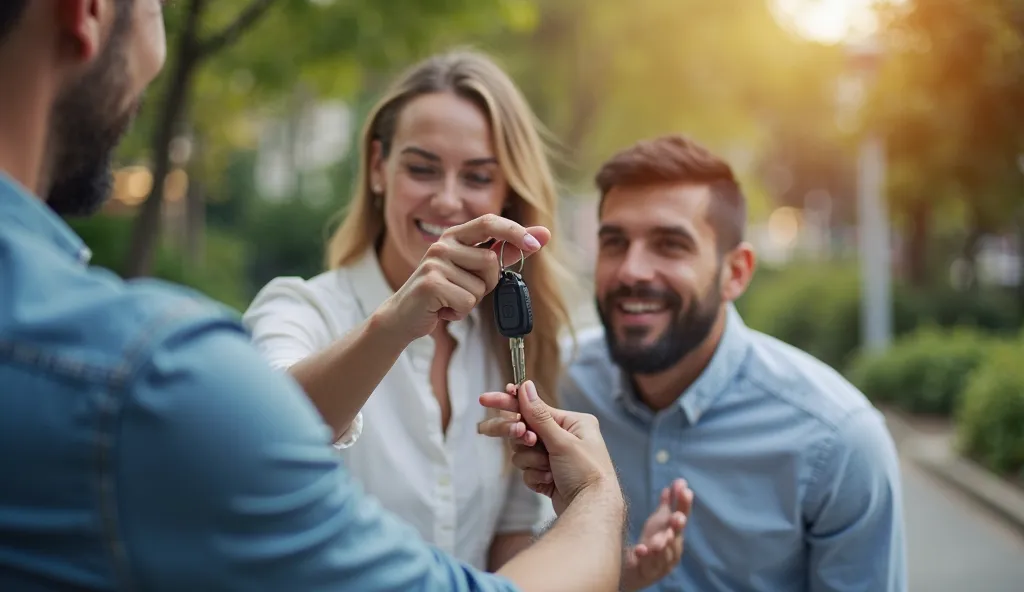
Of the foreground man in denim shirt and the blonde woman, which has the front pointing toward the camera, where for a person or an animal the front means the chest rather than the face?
the blonde woman

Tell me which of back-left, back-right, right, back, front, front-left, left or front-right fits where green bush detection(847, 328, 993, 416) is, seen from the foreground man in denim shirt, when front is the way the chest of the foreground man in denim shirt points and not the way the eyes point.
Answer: front

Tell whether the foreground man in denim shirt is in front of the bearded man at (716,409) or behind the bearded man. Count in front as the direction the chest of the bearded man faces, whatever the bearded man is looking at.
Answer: in front

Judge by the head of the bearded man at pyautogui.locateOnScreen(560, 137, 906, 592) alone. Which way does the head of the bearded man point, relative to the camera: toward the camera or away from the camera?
toward the camera

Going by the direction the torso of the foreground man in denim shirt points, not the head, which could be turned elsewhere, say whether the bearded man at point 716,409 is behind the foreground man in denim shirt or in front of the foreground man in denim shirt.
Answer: in front

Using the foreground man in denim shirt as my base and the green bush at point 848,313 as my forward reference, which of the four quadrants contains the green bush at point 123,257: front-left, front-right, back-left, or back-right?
front-left

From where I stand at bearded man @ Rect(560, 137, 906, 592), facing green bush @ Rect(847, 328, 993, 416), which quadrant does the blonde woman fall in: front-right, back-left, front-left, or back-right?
back-left

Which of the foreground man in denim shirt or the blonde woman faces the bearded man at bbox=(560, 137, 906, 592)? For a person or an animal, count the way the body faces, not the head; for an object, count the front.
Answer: the foreground man in denim shirt

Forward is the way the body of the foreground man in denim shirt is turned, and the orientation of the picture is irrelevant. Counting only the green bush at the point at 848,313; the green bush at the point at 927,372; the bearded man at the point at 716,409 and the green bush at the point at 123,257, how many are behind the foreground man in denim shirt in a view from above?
0

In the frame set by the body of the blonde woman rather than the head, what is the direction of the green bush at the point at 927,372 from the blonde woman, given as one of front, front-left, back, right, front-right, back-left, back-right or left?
back-left

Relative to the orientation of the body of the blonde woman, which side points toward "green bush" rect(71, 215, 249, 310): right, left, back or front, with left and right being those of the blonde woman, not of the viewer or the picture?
back

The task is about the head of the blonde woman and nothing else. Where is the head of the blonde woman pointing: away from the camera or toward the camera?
toward the camera

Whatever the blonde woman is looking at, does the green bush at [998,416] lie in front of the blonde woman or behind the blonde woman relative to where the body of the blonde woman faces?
behind

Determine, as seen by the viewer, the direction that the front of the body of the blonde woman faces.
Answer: toward the camera

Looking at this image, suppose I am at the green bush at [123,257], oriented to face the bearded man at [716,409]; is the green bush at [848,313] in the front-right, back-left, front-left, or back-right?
front-left

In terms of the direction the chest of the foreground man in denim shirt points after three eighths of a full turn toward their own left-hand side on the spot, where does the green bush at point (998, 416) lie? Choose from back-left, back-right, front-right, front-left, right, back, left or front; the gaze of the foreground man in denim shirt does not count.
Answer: back-right

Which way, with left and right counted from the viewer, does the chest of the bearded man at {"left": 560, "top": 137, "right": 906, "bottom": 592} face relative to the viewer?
facing the viewer and to the left of the viewer

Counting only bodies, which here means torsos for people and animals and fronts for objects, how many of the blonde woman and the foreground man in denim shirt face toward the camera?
1

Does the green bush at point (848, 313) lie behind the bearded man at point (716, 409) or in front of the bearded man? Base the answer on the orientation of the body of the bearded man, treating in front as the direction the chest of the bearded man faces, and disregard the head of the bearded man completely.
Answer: behind
